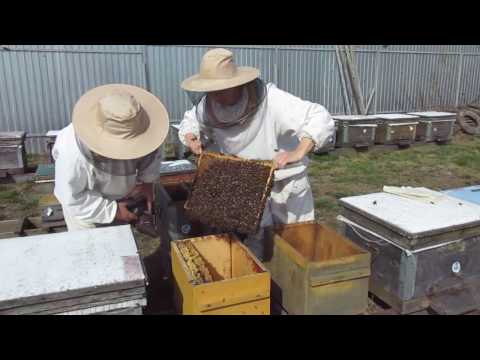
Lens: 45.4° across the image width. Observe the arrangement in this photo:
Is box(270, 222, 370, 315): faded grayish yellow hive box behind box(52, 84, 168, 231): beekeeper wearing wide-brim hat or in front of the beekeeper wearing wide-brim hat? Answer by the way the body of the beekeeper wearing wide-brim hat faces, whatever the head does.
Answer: in front

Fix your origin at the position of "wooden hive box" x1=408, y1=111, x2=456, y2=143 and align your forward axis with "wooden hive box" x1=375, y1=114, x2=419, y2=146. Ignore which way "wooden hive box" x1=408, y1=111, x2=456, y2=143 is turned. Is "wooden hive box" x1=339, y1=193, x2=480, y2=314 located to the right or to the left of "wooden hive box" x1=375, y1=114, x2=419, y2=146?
left

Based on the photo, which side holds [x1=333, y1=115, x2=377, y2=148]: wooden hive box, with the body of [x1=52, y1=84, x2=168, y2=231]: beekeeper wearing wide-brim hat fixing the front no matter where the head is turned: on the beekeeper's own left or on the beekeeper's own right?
on the beekeeper's own left
